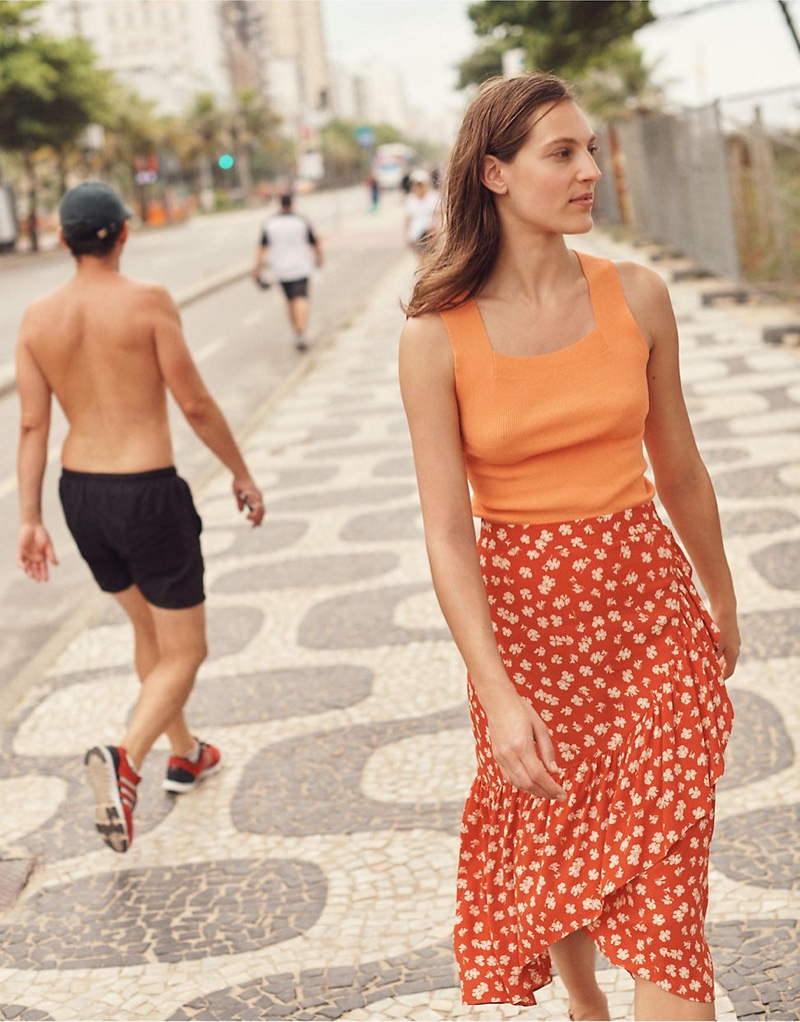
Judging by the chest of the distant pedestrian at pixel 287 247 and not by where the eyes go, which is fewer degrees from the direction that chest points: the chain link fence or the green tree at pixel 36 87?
the green tree

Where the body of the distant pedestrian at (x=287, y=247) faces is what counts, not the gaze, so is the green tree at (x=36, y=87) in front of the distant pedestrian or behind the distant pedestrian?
in front

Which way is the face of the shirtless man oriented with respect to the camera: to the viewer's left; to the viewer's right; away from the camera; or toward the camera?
away from the camera

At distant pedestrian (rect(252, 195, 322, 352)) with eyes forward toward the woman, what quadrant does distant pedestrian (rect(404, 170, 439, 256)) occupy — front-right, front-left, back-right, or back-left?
back-left
